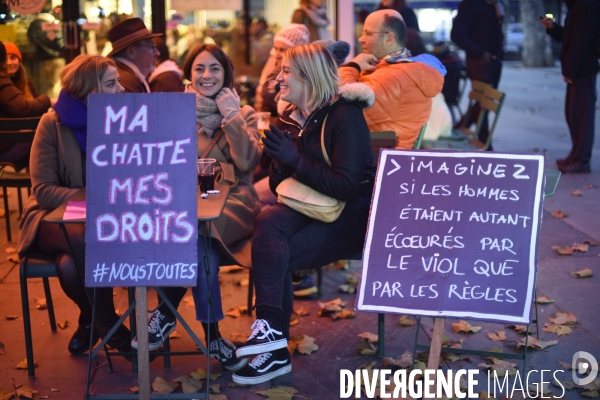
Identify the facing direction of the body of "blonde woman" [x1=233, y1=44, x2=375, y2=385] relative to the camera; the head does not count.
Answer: to the viewer's left

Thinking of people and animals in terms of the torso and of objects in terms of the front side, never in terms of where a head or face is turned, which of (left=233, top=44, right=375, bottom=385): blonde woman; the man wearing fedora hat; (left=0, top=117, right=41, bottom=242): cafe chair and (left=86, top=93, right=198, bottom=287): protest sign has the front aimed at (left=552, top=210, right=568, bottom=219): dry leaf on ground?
the man wearing fedora hat

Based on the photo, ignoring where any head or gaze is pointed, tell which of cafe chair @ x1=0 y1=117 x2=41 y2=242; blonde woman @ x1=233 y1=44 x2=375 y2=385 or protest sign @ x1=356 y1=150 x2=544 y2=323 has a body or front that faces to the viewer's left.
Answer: the blonde woman

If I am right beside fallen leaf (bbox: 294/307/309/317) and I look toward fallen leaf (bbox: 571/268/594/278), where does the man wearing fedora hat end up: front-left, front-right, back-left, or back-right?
back-left

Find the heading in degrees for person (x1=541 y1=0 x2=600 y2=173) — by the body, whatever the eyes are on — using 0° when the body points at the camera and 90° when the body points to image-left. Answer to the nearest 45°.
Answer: approximately 90°

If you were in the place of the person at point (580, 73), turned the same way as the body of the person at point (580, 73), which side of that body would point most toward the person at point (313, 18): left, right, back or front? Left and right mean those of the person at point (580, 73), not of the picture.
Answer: front

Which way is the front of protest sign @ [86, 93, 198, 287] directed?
toward the camera

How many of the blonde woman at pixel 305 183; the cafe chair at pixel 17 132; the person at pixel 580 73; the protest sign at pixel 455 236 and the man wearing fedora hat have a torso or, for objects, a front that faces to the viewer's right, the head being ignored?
1

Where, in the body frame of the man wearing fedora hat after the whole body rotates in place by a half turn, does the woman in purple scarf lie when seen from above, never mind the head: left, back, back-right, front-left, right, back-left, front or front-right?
left

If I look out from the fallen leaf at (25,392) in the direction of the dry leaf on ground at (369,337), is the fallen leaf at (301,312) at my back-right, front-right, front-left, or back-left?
front-left

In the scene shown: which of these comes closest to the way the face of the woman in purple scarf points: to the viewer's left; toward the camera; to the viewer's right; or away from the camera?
to the viewer's right

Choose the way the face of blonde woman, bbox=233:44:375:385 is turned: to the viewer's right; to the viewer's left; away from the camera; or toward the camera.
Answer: to the viewer's left
